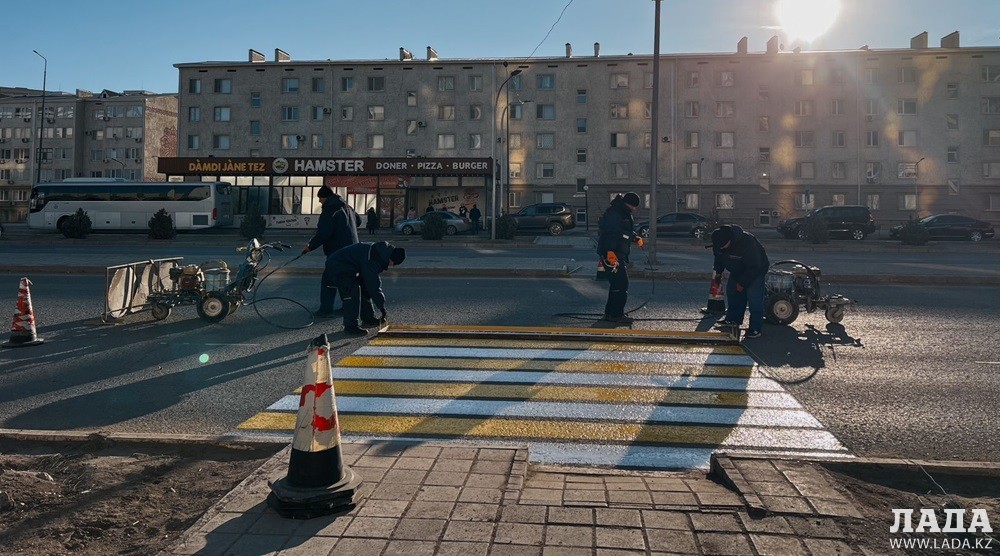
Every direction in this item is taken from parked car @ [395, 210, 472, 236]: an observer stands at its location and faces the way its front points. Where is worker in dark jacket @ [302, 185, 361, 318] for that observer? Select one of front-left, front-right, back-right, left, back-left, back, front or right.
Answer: left

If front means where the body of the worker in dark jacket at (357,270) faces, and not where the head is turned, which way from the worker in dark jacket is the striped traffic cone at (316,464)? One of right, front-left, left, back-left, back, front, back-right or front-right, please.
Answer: right

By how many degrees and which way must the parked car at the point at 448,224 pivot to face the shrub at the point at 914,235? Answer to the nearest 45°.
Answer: approximately 135° to its left

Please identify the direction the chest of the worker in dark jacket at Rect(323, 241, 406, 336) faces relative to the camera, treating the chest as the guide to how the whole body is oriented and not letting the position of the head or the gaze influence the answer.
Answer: to the viewer's right

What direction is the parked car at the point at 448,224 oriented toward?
to the viewer's left

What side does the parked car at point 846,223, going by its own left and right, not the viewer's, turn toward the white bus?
front
